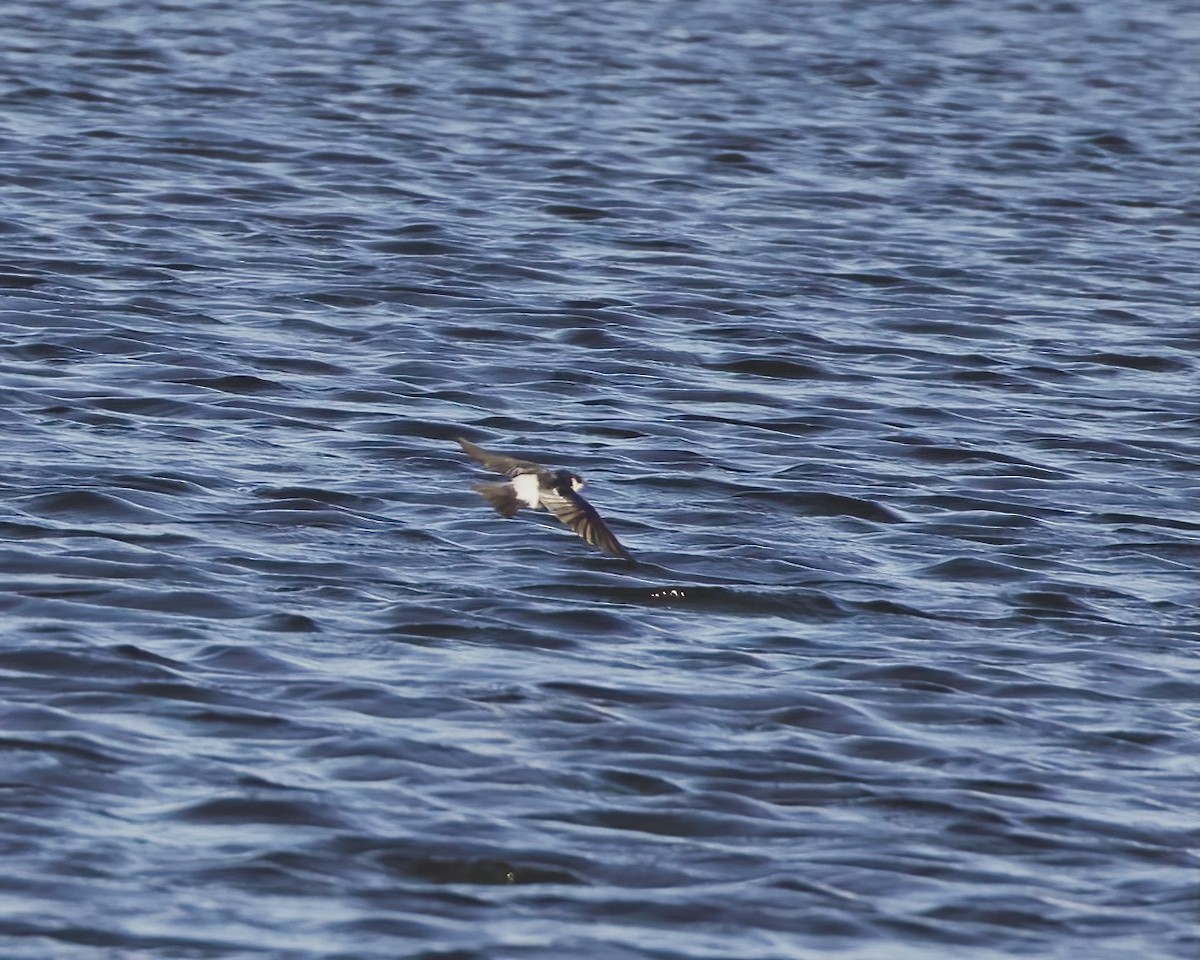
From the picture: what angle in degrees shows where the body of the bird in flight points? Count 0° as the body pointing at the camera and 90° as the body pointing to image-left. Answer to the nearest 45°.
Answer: approximately 225°
